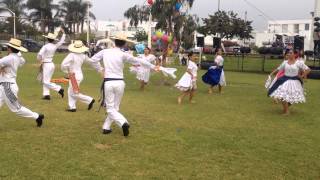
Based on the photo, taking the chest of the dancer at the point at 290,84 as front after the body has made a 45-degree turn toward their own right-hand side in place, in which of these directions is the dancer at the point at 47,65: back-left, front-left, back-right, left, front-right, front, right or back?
front-right

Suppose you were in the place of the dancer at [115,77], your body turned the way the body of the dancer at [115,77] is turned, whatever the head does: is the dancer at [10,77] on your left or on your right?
on your left

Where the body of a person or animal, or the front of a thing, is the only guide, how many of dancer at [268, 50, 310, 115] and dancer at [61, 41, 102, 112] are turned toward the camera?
1

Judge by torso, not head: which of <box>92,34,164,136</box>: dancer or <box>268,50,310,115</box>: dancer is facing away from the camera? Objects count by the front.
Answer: <box>92,34,164,136</box>: dancer

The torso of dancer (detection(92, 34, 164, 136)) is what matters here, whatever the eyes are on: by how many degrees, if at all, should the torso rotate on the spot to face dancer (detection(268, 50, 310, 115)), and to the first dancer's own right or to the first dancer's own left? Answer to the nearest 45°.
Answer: approximately 45° to the first dancer's own right

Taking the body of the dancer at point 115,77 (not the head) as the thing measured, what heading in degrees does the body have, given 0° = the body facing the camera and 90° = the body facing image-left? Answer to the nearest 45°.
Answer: approximately 180°

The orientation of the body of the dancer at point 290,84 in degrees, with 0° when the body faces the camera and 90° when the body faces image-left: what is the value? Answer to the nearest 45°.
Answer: approximately 0°
